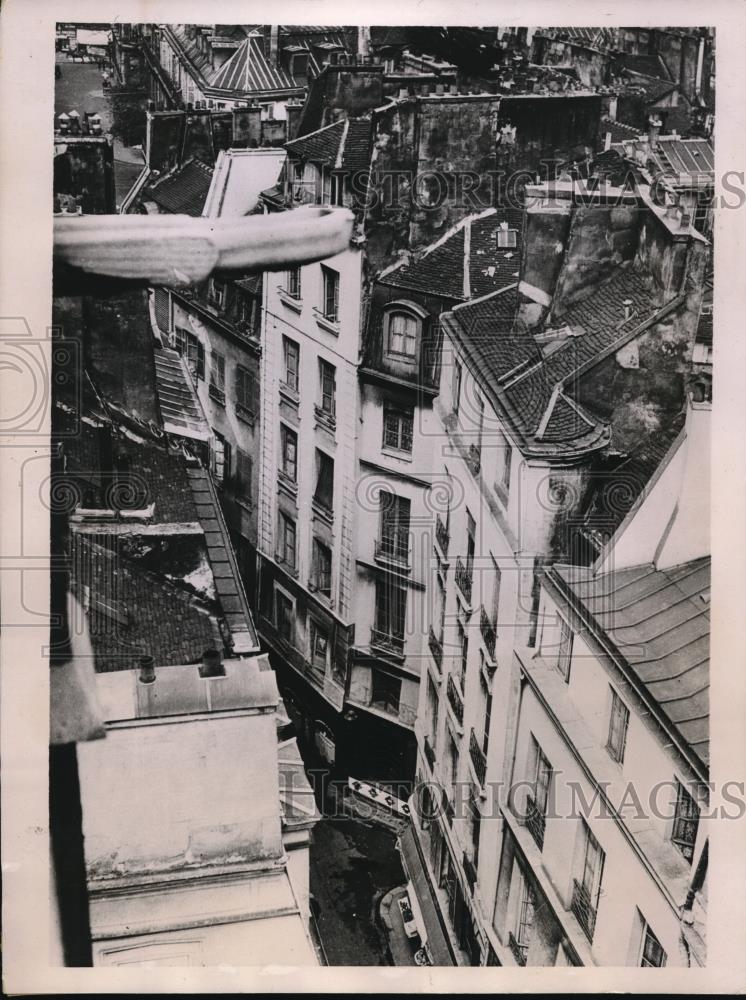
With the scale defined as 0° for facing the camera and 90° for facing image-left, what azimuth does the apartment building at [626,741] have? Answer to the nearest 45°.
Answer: approximately 45°
